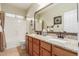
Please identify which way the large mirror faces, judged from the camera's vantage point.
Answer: facing the viewer and to the left of the viewer

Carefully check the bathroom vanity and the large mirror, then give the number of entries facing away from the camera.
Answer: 0

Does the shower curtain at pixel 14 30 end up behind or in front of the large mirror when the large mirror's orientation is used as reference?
in front
